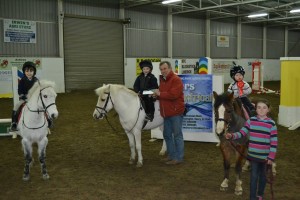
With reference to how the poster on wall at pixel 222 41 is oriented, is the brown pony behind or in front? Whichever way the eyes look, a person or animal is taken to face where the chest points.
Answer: in front

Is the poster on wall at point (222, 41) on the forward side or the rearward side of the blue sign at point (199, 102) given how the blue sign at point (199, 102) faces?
on the rearward side

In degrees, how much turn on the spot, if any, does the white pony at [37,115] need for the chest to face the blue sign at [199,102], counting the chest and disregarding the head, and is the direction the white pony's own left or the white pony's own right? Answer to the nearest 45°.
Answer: approximately 135° to the white pony's own left

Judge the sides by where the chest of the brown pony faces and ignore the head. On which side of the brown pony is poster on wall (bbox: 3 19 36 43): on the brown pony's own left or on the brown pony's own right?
on the brown pony's own right

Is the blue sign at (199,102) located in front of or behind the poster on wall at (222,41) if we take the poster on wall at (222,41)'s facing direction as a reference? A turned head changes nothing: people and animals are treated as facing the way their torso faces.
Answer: in front

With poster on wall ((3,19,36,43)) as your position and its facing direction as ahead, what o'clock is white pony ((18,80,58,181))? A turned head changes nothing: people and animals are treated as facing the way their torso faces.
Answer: The white pony is roughly at 12 o'clock from the poster on wall.

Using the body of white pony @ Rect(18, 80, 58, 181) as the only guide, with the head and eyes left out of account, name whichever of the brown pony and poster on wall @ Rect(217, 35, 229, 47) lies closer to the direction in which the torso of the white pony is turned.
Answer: the brown pony

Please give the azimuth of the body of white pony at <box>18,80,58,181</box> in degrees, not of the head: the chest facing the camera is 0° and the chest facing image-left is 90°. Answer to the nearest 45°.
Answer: approximately 0°

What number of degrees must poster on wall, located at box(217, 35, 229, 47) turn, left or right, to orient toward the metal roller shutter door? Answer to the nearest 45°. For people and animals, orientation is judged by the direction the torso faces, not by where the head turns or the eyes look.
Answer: approximately 45° to its right

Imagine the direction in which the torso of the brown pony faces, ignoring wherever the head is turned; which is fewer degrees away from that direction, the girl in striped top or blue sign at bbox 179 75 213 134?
the girl in striped top

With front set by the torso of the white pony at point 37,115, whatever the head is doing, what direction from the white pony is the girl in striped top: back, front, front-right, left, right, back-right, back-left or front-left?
front-left

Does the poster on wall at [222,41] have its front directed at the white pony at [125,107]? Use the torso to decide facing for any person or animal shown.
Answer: yes
